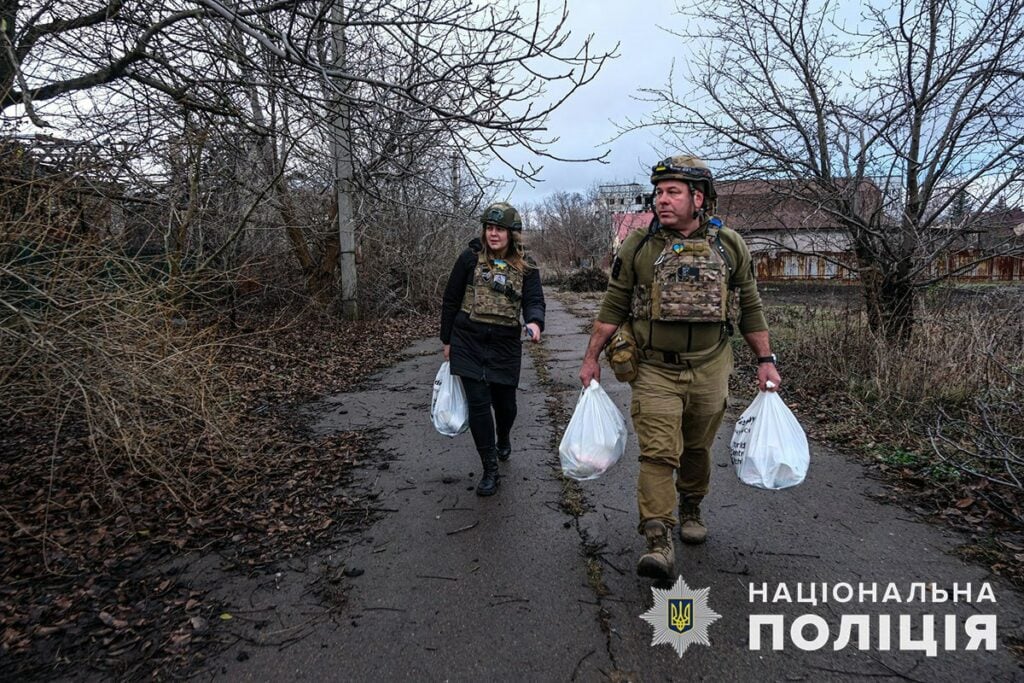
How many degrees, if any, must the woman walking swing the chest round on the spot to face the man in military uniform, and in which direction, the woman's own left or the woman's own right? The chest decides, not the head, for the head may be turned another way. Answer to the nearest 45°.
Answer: approximately 45° to the woman's own left

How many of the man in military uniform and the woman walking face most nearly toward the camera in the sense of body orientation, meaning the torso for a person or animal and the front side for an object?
2

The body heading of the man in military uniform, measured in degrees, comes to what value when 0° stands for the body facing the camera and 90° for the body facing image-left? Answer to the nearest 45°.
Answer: approximately 0°

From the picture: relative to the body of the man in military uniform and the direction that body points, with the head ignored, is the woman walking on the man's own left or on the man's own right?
on the man's own right

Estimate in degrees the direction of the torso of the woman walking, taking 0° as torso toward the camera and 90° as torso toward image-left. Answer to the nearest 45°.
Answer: approximately 0°

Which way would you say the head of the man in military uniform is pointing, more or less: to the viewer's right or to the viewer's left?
to the viewer's left
